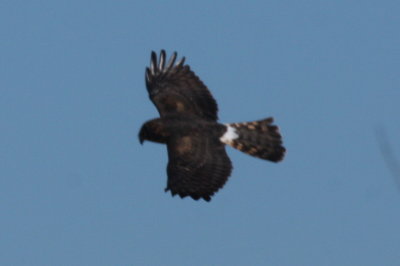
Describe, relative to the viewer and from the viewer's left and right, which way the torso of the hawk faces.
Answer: facing to the left of the viewer
